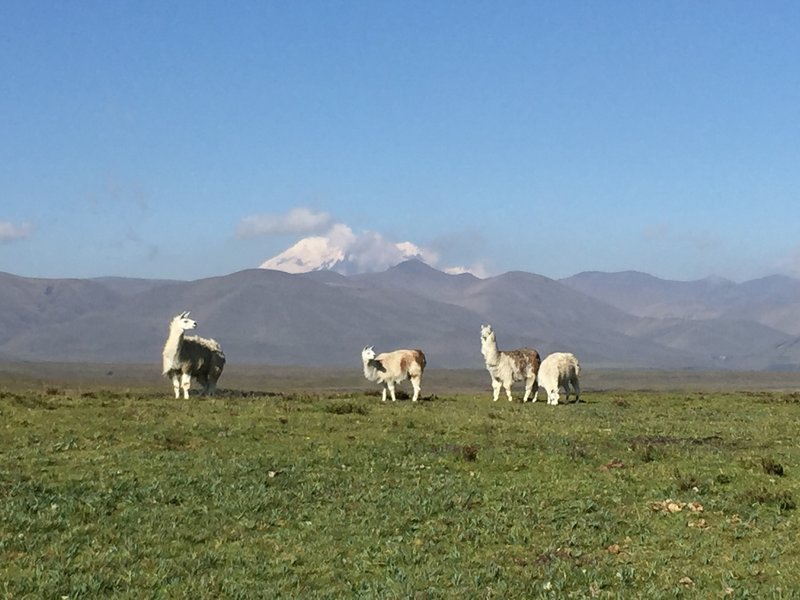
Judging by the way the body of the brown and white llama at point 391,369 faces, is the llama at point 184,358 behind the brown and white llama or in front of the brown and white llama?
in front

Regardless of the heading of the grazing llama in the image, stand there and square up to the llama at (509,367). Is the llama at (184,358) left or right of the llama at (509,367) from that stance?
left

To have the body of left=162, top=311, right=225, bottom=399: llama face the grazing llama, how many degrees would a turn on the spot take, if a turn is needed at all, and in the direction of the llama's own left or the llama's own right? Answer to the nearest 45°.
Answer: approximately 135° to the llama's own left

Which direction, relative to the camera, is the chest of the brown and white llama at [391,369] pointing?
to the viewer's left

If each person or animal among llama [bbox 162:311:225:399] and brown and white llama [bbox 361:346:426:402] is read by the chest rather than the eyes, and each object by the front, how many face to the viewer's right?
0

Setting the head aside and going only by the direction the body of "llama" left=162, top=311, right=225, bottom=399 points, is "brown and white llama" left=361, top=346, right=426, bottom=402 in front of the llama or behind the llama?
behind

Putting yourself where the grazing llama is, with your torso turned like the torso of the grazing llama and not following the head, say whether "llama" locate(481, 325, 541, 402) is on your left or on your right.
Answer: on your right

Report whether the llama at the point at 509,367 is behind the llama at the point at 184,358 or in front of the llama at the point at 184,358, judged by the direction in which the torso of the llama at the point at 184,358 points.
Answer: behind
